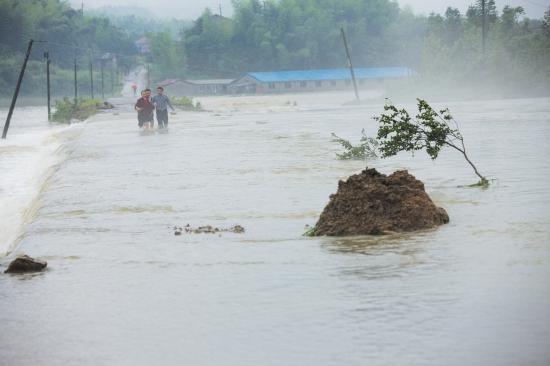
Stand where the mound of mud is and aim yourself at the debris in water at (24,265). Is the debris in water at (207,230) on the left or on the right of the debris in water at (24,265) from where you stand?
right

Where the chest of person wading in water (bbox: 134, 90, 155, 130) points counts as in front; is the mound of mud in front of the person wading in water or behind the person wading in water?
in front

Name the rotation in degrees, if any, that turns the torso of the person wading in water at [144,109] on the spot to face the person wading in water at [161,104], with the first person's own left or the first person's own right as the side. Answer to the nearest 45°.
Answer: approximately 135° to the first person's own left

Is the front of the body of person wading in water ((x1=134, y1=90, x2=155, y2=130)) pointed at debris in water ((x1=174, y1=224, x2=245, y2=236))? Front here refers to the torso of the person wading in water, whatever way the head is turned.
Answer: yes

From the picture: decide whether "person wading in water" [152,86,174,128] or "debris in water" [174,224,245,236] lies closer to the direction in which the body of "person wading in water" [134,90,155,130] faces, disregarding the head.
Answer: the debris in water

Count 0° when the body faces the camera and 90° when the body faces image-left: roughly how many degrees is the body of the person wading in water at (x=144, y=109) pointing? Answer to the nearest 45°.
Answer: approximately 0°

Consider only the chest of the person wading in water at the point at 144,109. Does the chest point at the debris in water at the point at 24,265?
yes
